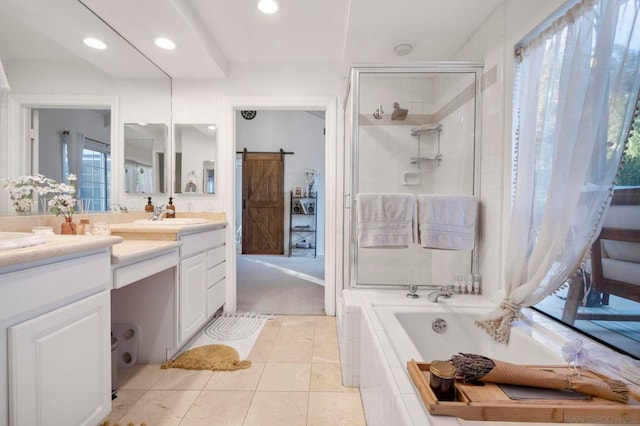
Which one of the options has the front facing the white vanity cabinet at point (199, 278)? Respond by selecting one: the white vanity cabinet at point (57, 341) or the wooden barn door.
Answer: the wooden barn door

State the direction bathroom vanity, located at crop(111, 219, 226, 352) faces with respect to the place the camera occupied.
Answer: facing the viewer and to the right of the viewer

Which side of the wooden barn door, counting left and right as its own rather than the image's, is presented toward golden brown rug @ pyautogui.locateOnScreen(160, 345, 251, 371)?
front

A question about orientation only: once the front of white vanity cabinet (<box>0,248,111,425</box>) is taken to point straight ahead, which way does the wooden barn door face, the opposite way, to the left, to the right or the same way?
to the right

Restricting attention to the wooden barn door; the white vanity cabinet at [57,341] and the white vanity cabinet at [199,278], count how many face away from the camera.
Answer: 0

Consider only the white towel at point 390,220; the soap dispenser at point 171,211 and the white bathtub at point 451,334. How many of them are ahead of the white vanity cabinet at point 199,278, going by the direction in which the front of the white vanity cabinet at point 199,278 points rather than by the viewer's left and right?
2

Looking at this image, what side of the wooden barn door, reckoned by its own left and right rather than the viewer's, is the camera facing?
front

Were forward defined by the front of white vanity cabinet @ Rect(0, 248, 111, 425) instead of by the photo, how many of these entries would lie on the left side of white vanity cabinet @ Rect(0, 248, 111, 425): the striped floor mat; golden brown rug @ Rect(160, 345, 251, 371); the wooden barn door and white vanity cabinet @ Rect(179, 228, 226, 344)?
4

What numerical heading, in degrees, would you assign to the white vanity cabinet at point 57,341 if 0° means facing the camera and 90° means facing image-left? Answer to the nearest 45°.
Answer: approximately 315°

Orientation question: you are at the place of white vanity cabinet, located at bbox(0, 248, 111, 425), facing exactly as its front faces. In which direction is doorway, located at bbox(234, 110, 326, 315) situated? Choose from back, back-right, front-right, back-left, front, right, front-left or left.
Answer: left

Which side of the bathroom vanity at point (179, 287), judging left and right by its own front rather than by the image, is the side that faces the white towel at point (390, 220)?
front

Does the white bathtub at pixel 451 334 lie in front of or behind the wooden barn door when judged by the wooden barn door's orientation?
in front

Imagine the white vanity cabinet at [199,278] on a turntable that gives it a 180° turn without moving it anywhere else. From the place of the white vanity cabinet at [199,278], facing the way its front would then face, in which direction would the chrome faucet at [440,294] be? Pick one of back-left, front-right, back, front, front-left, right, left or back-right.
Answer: back

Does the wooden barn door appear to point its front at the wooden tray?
yes

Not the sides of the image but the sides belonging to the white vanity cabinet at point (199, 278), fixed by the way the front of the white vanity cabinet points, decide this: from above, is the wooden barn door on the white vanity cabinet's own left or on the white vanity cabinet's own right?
on the white vanity cabinet's own left
